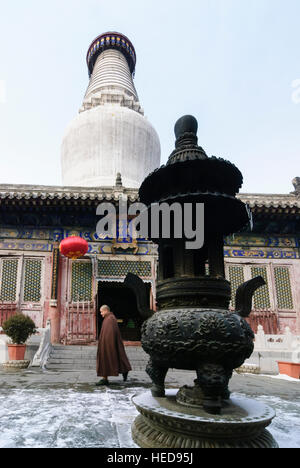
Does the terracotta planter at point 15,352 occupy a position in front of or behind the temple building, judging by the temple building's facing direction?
in front

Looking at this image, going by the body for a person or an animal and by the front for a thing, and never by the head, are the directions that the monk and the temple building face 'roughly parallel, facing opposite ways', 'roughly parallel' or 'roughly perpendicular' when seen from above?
roughly perpendicular

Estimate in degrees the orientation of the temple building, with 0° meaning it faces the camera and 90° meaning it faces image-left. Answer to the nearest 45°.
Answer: approximately 0°

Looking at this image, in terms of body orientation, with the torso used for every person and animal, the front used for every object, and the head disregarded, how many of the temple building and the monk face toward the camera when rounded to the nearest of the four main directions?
1

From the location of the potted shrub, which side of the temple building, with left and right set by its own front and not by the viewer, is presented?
front
